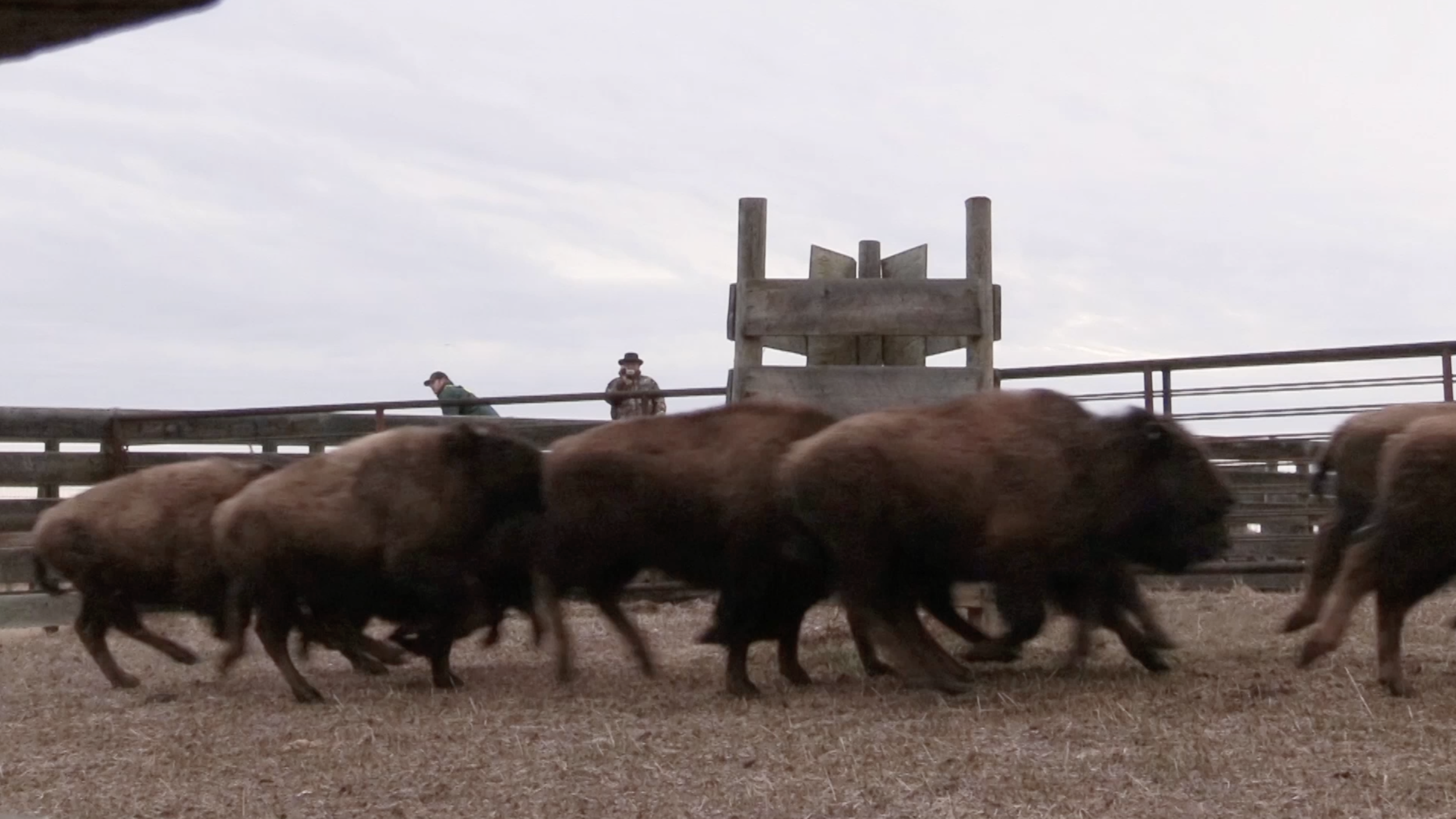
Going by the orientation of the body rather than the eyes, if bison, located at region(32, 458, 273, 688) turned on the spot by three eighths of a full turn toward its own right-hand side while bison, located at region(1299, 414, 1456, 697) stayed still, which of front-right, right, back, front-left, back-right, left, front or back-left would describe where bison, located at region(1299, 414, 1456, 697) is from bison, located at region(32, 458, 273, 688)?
left

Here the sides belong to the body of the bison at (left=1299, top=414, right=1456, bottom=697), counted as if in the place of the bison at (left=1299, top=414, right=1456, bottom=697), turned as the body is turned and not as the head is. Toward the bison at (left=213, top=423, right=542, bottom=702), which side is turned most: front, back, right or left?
back

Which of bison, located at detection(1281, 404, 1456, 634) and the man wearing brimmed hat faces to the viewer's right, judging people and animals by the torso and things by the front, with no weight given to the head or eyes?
the bison

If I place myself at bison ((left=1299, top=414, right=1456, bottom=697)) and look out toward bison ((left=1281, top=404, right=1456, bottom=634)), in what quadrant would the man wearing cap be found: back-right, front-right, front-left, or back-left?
front-left

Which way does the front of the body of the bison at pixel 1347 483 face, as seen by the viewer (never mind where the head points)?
to the viewer's right

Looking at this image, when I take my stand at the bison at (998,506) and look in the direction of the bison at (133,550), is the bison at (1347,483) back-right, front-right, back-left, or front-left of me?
back-right

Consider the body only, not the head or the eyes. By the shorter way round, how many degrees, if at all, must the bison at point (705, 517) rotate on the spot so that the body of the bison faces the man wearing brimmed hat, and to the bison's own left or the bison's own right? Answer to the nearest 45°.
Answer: approximately 90° to the bison's own left

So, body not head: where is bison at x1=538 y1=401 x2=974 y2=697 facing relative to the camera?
to the viewer's right

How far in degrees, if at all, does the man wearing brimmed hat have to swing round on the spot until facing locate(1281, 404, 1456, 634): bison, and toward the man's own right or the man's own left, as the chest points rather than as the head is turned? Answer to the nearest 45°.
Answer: approximately 45° to the man's own left

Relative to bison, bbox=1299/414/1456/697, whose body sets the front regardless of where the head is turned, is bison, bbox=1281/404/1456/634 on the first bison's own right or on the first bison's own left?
on the first bison's own left

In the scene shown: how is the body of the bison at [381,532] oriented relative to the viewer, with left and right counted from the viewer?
facing to the right of the viewer

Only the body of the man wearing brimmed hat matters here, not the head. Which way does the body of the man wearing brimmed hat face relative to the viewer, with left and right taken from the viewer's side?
facing the viewer

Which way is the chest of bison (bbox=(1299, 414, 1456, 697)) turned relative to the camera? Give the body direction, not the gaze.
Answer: to the viewer's right

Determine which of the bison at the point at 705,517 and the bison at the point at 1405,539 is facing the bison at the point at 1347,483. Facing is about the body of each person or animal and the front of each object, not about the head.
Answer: the bison at the point at 705,517

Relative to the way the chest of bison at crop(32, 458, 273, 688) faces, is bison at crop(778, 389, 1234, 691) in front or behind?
in front

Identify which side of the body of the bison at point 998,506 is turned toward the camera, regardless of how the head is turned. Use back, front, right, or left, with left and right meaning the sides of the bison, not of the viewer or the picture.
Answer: right

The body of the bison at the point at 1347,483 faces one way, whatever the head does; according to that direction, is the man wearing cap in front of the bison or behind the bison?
behind

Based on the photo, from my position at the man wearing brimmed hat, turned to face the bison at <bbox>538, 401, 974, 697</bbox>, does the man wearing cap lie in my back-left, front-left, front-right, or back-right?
back-right
